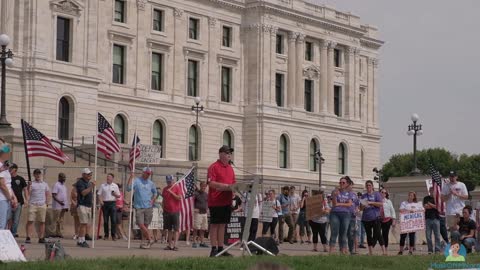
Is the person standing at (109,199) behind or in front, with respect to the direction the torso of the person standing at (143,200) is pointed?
behind

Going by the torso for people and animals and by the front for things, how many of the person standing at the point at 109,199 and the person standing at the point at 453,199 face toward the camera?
2

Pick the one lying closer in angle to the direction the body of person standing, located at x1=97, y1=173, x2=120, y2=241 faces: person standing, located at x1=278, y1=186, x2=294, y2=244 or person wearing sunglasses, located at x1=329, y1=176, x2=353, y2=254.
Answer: the person wearing sunglasses

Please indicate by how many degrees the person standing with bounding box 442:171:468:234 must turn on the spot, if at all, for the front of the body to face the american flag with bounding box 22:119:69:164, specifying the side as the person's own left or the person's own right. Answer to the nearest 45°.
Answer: approximately 90° to the person's own right

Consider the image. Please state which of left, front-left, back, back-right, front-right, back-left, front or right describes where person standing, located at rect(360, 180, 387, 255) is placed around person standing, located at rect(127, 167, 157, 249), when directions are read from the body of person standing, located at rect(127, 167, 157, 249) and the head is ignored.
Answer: left

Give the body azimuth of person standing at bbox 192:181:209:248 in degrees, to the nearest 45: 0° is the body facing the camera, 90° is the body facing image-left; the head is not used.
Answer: approximately 315°

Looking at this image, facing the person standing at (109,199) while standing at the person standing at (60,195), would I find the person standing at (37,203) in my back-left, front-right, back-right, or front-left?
back-right

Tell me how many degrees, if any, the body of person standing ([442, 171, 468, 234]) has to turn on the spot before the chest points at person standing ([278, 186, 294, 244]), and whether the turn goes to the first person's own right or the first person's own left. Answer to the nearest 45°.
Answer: approximately 135° to the first person's own right

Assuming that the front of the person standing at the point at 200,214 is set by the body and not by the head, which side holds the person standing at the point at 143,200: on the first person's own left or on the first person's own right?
on the first person's own right

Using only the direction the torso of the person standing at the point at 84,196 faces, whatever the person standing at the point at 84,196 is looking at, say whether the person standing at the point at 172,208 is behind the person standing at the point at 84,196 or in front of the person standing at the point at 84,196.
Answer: in front
